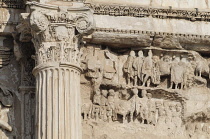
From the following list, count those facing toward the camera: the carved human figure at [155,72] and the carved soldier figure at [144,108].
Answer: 2

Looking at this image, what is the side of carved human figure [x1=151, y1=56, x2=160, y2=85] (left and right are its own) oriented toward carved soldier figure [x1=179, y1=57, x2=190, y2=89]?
left

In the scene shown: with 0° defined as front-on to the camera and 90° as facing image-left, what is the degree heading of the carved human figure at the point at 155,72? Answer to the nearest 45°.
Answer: approximately 0°

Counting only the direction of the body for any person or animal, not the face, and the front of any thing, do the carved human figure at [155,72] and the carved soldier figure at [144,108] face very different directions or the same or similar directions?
same or similar directions

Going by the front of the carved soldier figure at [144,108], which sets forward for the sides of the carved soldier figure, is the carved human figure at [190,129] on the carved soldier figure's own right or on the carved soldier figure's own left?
on the carved soldier figure's own left

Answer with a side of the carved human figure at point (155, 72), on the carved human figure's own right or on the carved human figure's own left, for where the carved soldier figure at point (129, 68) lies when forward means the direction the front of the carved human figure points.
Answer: on the carved human figure's own right

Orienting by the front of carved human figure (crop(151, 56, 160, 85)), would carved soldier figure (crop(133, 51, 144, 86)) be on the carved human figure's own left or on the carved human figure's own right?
on the carved human figure's own right

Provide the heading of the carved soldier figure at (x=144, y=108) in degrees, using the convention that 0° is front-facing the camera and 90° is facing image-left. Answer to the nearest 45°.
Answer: approximately 0°
